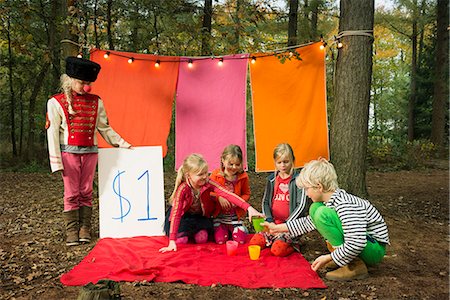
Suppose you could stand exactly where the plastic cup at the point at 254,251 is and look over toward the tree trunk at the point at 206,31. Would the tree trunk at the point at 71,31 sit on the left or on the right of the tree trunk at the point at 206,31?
left

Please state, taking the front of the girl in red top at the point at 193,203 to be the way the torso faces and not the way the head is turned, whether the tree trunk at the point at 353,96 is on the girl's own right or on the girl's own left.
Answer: on the girl's own left

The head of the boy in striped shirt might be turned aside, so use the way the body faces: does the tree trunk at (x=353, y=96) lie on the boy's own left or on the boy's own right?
on the boy's own right

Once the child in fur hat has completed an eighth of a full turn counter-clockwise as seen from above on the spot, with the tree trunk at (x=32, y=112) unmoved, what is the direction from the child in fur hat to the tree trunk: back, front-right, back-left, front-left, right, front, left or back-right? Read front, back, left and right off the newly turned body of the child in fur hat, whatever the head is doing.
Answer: back-left

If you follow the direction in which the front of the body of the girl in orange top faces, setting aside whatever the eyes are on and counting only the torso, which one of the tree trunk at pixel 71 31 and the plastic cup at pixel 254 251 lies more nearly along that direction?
the plastic cup

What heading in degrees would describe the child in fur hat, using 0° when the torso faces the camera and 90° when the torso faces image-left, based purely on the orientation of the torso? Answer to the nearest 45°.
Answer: approximately 0°

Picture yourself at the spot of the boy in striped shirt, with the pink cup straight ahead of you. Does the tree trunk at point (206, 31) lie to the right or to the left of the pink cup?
right

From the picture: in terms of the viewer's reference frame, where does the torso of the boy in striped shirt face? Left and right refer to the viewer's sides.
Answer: facing to the left of the viewer

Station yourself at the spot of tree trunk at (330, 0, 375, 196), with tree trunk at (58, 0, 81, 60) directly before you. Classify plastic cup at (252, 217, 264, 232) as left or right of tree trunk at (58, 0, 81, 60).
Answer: left

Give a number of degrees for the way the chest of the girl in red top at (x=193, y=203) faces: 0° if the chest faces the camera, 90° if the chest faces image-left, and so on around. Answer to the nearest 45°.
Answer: approximately 315°

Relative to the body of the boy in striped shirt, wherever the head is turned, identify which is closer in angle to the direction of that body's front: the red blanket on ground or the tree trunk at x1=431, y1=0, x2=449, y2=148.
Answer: the red blanket on ground
